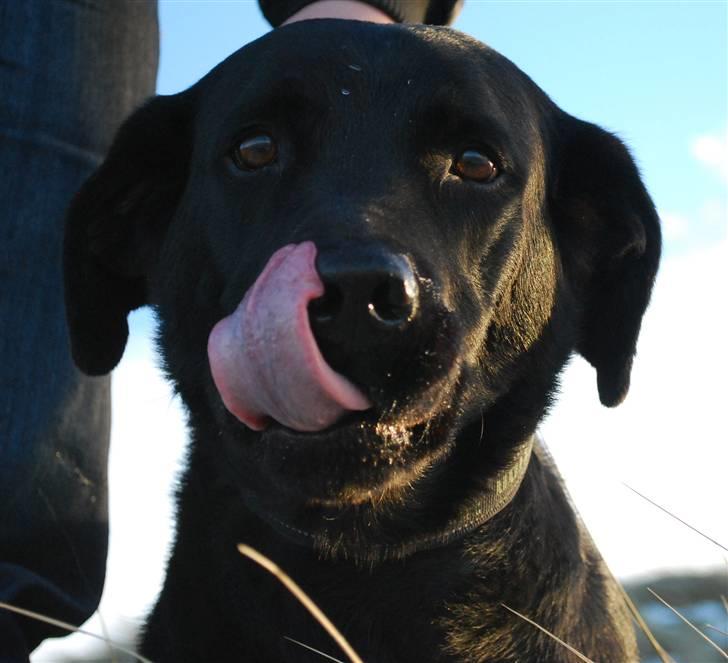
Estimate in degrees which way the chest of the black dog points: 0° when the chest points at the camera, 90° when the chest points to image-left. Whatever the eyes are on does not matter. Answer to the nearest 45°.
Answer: approximately 0°
